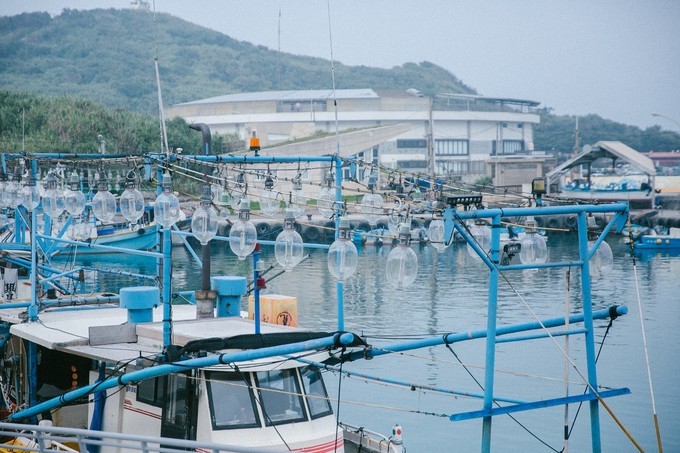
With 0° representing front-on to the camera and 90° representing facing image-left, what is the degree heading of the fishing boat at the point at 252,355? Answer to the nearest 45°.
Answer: approximately 315°
